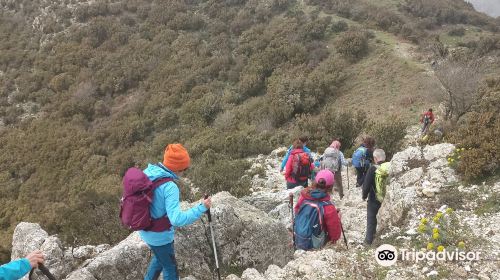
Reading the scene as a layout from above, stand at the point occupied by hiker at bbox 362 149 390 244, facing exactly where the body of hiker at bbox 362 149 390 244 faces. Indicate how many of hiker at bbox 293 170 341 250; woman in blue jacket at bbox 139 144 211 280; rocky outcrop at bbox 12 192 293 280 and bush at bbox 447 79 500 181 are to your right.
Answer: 1

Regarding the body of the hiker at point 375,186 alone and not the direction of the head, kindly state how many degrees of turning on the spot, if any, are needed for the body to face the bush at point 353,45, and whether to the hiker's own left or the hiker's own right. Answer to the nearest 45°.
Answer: approximately 45° to the hiker's own right

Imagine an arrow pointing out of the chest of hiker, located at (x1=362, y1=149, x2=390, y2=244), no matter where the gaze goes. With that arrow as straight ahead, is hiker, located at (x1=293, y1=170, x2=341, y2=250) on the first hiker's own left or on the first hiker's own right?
on the first hiker's own left

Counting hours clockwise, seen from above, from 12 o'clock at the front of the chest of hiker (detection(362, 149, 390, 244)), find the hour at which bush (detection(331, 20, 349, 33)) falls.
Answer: The bush is roughly at 1 o'clock from the hiker.

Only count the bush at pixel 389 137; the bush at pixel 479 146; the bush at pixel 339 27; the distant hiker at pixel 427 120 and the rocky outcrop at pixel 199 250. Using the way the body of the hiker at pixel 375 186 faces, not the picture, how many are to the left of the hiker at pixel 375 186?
1

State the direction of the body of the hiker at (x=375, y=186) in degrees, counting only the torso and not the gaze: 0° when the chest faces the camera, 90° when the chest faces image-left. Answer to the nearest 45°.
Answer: approximately 135°

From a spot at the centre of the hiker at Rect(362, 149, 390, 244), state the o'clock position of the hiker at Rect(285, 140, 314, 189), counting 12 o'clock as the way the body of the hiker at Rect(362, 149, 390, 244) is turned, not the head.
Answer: the hiker at Rect(285, 140, 314, 189) is roughly at 12 o'clock from the hiker at Rect(362, 149, 390, 244).

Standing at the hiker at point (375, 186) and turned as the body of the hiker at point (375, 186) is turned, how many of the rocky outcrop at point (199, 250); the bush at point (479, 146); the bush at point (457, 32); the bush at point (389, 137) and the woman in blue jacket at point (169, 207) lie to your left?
2

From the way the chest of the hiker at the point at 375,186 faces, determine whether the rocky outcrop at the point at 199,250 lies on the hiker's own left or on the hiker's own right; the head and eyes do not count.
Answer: on the hiker's own left

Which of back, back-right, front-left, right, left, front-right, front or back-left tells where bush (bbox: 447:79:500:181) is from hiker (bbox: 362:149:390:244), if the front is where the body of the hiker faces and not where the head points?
right

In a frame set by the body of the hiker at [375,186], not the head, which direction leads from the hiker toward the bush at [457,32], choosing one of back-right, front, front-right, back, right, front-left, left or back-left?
front-right

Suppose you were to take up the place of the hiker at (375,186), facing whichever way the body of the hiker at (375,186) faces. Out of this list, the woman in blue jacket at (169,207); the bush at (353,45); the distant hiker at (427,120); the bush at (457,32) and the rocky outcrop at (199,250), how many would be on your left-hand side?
2

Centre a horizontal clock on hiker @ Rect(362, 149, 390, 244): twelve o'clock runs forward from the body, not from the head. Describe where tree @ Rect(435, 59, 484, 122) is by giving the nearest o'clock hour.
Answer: The tree is roughly at 2 o'clock from the hiker.
